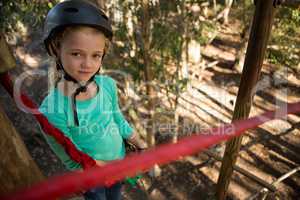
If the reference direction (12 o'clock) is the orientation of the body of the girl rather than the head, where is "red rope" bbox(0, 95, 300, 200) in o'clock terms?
The red rope is roughly at 12 o'clock from the girl.

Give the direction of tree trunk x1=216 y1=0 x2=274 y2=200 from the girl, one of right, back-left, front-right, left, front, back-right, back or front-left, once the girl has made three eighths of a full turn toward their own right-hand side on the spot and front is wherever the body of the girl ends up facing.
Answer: back-right

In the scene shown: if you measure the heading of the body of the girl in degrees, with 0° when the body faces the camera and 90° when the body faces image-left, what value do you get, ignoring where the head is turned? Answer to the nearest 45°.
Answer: approximately 0°
